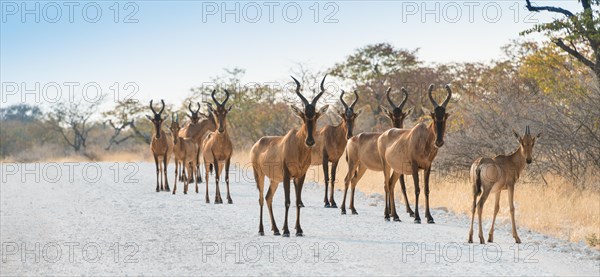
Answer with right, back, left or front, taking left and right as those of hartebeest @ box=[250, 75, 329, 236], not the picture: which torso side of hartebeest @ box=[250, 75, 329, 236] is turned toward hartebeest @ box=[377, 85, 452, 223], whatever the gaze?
left

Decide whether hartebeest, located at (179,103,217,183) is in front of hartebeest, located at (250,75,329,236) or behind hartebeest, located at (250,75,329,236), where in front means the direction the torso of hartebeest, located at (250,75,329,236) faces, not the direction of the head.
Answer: behind

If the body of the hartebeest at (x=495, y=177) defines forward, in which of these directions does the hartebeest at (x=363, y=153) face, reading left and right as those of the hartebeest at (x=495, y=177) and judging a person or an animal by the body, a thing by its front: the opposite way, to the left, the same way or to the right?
to the right

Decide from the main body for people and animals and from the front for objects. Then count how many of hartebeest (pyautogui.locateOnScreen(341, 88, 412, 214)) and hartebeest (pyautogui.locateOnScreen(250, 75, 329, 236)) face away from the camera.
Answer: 0

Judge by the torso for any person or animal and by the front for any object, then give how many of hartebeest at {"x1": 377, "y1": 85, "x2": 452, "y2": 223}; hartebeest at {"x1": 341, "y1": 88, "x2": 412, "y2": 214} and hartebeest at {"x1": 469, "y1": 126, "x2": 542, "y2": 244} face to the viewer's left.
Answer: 0

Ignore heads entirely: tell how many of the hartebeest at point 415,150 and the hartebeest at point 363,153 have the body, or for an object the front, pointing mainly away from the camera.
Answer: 0

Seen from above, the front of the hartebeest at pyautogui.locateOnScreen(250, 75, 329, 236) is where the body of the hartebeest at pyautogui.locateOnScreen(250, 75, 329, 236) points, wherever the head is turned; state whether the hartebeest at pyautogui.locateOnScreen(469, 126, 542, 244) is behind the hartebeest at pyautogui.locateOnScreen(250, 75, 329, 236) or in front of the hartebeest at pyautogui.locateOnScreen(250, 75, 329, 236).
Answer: in front

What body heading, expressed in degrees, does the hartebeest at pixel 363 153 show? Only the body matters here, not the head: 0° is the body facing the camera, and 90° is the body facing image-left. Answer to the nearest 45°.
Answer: approximately 315°

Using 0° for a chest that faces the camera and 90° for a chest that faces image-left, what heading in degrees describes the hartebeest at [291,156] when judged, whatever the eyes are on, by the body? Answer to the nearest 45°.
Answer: approximately 315°

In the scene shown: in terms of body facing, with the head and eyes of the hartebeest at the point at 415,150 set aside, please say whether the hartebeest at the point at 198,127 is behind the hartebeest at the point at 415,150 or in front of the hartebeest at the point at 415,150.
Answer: behind

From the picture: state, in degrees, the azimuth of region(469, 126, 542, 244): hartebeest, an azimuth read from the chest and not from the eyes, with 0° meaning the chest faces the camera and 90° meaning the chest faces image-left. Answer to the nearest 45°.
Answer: approximately 225°

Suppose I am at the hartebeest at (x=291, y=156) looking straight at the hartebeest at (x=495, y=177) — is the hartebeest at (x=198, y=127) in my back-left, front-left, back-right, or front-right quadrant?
back-left
